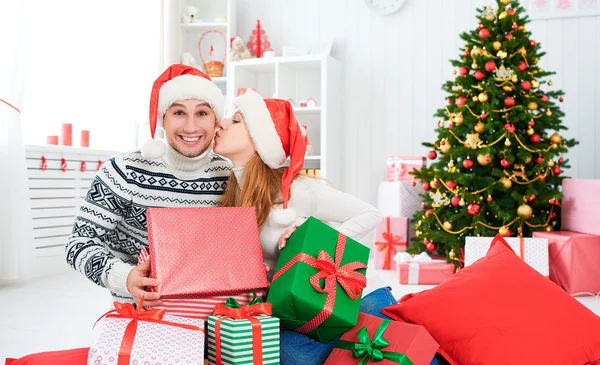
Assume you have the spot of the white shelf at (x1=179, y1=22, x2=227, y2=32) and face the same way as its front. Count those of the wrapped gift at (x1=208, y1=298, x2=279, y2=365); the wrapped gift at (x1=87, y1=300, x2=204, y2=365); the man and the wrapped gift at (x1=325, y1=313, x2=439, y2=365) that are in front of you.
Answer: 4

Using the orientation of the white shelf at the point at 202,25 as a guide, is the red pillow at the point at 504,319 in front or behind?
in front

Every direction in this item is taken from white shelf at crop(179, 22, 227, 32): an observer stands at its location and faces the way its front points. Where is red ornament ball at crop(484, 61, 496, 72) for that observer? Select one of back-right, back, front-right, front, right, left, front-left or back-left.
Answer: front-left

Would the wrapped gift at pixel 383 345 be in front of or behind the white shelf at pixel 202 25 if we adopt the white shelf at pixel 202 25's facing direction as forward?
in front

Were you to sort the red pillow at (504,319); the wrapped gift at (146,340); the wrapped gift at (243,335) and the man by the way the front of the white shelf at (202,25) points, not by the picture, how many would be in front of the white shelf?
4

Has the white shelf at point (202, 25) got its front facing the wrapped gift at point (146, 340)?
yes

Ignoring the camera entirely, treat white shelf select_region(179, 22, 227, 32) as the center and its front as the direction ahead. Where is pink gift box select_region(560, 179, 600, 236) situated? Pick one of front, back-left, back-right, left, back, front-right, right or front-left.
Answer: front-left

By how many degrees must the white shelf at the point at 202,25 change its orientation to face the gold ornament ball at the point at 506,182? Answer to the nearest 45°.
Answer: approximately 45° to its left

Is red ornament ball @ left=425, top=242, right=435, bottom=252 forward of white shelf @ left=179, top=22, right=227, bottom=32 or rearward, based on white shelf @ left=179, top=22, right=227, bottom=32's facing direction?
forward

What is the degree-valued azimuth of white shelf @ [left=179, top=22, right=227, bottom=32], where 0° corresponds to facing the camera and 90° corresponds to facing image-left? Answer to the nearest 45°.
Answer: approximately 0°

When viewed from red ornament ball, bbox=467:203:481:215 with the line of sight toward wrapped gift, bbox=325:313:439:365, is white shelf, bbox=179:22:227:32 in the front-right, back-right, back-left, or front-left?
back-right
